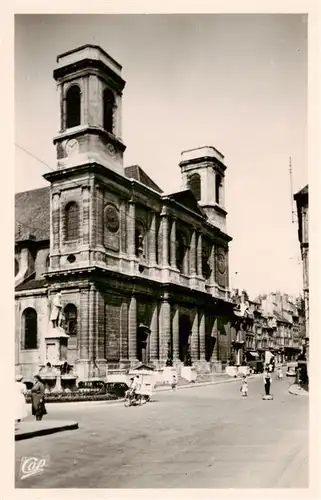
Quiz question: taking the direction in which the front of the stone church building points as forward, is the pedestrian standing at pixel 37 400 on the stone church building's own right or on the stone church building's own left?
on the stone church building's own right

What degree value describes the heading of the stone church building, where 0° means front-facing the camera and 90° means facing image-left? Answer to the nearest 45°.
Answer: approximately 315°
